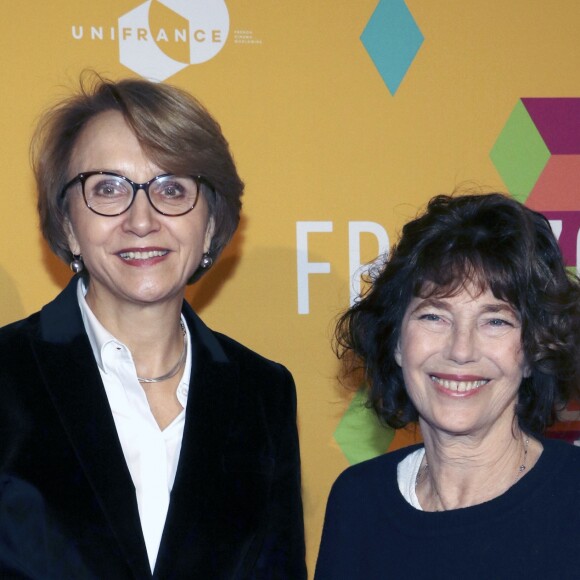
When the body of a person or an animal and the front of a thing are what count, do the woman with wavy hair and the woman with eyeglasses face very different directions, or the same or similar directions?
same or similar directions

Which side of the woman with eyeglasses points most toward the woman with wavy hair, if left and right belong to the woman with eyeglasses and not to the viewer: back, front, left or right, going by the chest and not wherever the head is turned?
left

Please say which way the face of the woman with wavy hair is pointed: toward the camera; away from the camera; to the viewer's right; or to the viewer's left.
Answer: toward the camera

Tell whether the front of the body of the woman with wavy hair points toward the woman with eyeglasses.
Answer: no

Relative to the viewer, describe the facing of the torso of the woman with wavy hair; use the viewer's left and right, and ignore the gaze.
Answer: facing the viewer

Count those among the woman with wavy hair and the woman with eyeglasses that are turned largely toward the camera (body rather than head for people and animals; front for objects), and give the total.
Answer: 2

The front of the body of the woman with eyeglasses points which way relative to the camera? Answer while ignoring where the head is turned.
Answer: toward the camera

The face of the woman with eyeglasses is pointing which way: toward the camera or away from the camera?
toward the camera
